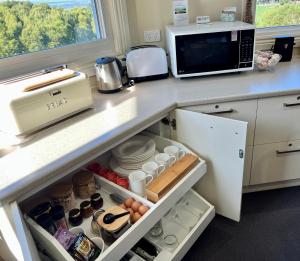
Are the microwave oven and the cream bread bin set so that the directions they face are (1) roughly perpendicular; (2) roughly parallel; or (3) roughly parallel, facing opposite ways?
roughly perpendicular

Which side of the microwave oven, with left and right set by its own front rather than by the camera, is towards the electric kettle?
right

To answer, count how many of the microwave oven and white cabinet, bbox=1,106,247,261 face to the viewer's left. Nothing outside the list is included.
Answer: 0

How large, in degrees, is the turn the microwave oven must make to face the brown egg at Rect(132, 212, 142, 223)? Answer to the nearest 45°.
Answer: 0° — it already faces it

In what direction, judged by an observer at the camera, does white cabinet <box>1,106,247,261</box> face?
facing the viewer and to the right of the viewer

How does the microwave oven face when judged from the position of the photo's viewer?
facing the viewer

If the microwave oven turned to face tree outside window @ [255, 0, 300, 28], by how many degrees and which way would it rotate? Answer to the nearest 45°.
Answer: approximately 135° to its left

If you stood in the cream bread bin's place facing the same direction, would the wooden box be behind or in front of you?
in front

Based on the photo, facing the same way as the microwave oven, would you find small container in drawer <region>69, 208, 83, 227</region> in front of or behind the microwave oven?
in front
